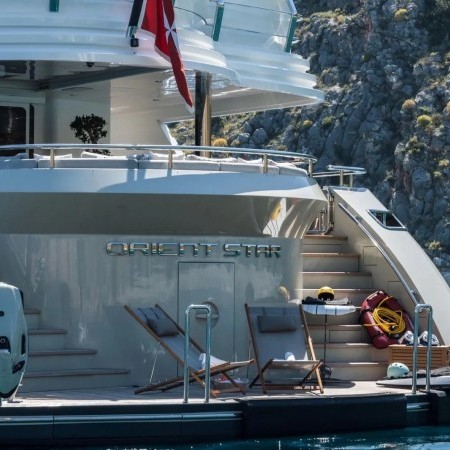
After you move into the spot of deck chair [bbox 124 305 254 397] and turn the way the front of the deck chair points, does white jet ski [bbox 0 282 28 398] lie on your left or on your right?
on your right

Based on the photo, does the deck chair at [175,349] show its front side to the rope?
no

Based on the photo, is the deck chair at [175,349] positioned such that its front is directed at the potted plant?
no

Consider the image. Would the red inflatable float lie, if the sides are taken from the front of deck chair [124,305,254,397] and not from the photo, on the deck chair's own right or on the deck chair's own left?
on the deck chair's own left
